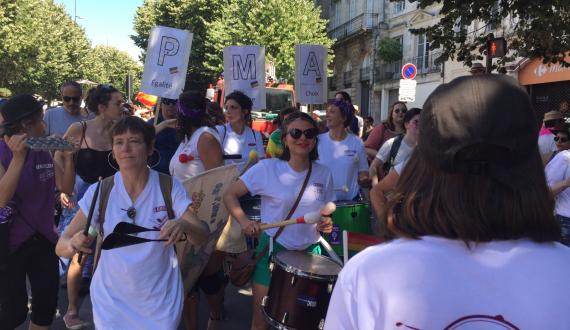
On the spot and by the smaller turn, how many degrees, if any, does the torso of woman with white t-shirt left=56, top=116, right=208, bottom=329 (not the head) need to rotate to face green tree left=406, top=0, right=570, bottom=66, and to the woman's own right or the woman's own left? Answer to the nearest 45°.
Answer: approximately 135° to the woman's own left

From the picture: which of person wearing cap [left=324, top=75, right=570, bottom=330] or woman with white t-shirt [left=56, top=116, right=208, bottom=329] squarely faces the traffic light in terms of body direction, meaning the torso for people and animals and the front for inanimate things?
the person wearing cap

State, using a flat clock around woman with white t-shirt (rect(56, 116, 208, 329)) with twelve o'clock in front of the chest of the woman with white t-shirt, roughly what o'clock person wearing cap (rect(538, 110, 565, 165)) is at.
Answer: The person wearing cap is roughly at 8 o'clock from the woman with white t-shirt.

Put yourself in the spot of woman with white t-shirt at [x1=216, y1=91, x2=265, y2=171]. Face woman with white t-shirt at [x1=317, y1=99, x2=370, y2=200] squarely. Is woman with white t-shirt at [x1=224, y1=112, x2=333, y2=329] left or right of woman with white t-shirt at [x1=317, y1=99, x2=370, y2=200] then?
right

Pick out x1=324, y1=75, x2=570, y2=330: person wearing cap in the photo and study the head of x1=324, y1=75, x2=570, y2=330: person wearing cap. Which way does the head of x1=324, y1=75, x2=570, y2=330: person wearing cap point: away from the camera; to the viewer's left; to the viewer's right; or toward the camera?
away from the camera

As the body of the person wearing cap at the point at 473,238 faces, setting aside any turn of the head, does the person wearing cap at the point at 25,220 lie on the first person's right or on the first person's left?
on the first person's left

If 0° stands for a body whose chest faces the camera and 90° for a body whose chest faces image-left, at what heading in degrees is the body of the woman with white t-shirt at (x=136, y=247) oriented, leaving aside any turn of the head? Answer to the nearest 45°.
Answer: approximately 0°

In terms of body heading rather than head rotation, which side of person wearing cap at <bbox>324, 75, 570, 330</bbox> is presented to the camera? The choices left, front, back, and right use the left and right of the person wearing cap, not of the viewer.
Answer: back

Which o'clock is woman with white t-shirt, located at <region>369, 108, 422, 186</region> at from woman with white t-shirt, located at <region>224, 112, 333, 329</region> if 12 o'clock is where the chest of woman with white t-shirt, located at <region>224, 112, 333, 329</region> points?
woman with white t-shirt, located at <region>369, 108, 422, 186</region> is roughly at 7 o'clock from woman with white t-shirt, located at <region>224, 112, 333, 329</region>.

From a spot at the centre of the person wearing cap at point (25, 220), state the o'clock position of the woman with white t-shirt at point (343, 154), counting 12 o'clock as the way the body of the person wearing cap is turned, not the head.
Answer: The woman with white t-shirt is roughly at 10 o'clock from the person wearing cap.

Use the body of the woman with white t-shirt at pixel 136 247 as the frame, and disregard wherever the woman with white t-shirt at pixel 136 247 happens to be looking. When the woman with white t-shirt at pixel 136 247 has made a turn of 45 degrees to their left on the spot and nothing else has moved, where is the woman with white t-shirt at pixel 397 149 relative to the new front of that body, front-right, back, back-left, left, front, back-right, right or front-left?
left
